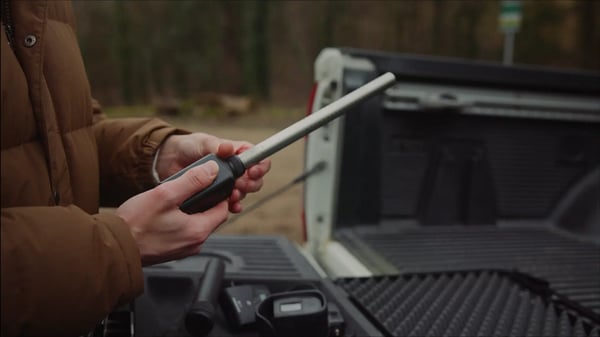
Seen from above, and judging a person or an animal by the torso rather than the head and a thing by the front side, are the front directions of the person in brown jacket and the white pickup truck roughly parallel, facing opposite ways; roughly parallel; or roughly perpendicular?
roughly perpendicular

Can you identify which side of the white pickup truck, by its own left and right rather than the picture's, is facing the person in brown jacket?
back

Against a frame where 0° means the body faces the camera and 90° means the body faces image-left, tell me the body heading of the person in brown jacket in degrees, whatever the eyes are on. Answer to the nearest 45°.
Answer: approximately 315°

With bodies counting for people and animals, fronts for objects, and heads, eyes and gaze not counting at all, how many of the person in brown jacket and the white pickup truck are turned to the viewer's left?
0

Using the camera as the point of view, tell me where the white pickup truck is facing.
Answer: facing away from the viewer and to the right of the viewer
